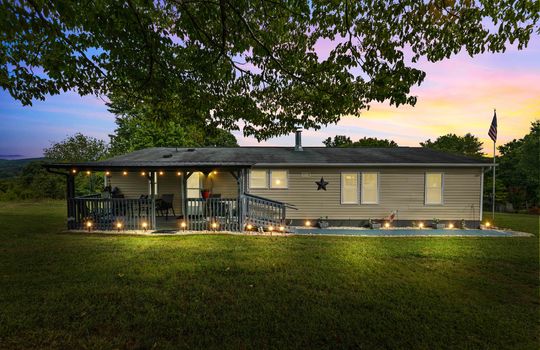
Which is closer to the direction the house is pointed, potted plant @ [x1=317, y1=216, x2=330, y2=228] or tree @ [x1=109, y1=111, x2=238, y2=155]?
the potted plant

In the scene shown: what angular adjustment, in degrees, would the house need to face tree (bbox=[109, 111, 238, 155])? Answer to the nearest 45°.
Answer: approximately 135° to its right

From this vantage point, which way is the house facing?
toward the camera

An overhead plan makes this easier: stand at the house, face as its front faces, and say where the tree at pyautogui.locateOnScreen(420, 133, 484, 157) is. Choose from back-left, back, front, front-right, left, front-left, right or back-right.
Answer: back-left
